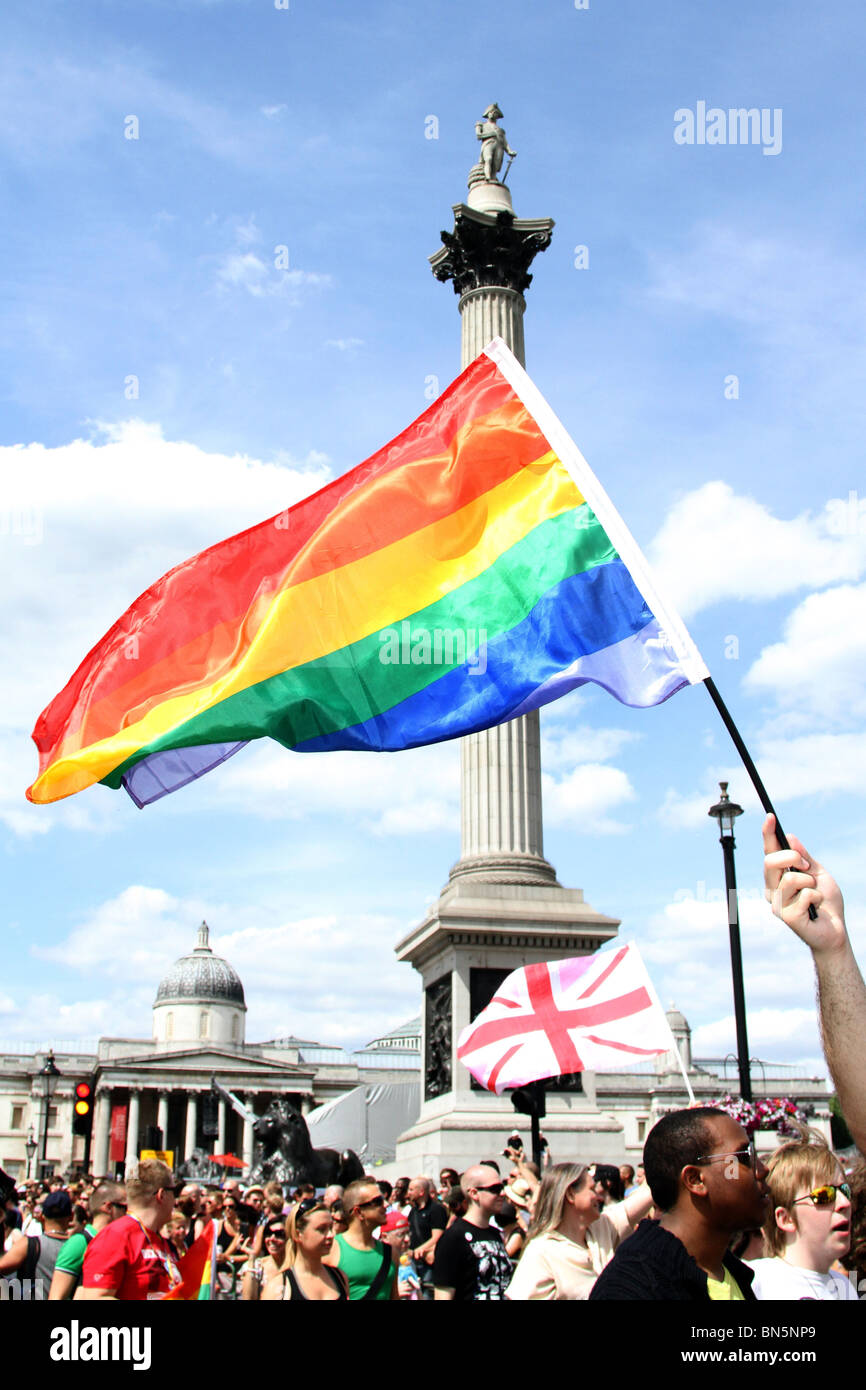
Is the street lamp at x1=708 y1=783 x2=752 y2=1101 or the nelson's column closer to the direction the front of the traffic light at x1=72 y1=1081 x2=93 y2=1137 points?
the street lamp

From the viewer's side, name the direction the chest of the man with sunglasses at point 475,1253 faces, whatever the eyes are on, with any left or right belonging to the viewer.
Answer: facing the viewer and to the right of the viewer

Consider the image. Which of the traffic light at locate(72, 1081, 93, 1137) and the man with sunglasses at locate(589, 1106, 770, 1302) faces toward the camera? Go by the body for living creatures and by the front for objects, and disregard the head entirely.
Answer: the traffic light

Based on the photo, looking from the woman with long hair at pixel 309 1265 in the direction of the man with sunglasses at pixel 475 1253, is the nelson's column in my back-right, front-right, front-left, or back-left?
front-left

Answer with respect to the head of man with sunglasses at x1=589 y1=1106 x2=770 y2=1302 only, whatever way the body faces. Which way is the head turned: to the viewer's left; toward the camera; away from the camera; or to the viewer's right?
to the viewer's right

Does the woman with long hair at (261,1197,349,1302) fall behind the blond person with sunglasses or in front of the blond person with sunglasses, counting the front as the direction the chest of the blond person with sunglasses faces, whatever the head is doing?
behind

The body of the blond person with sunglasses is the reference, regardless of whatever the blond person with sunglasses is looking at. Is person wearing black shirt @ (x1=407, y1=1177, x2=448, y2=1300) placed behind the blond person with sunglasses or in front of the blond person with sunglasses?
behind

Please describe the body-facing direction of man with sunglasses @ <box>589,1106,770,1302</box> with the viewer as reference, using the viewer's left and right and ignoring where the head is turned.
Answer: facing to the right of the viewer

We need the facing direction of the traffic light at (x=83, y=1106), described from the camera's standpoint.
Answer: facing the viewer

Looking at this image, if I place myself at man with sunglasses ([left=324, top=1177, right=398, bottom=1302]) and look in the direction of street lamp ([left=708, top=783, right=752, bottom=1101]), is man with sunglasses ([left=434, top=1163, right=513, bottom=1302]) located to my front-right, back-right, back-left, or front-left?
front-right
